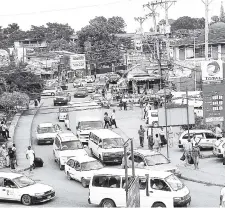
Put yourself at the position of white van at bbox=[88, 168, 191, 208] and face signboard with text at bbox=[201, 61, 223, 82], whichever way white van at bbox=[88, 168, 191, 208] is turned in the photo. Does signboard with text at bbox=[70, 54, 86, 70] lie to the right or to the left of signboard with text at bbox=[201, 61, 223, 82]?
left

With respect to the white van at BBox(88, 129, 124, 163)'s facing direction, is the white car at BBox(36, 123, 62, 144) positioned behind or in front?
behind

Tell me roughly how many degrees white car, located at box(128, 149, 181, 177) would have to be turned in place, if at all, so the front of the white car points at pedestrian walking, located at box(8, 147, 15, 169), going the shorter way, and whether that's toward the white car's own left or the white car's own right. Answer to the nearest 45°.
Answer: approximately 135° to the white car's own right

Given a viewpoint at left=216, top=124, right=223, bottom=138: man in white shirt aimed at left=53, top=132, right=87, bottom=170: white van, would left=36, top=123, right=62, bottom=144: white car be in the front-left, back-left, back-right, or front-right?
front-right

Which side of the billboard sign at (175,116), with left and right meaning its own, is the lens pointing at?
front

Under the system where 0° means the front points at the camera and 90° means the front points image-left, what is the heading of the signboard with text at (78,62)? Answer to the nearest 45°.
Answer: approximately 0°

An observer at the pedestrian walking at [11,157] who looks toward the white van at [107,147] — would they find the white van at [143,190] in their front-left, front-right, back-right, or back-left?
front-right

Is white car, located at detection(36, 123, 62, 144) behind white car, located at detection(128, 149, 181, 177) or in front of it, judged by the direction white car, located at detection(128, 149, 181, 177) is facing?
behind

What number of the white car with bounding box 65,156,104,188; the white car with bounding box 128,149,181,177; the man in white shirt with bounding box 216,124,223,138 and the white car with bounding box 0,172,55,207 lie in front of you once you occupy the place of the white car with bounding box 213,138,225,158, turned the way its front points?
3

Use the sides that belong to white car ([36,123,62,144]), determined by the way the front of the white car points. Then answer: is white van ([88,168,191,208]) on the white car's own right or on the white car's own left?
on the white car's own left

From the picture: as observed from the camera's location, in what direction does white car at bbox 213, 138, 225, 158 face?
facing the viewer and to the left of the viewer

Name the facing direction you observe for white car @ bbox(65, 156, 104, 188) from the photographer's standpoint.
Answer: facing the viewer and to the right of the viewer

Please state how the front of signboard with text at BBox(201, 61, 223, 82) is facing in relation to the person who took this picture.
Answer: facing the viewer

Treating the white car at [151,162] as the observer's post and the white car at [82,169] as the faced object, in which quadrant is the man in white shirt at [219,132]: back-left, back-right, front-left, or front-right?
back-right

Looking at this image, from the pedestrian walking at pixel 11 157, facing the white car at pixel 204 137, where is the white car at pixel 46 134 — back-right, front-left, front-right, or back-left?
front-left

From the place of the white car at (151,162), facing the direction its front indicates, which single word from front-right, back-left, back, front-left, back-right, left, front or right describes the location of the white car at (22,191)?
right

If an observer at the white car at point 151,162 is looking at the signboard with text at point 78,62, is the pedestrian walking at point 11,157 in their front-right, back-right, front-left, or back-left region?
front-left

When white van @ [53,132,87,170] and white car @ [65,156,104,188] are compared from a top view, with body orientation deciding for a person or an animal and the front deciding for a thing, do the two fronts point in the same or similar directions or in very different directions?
same or similar directions
